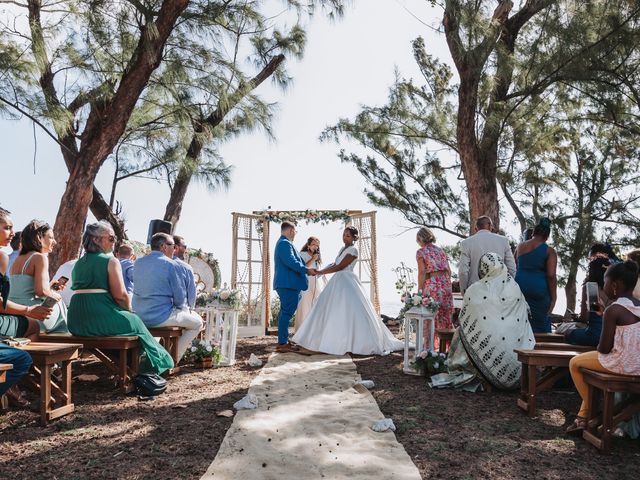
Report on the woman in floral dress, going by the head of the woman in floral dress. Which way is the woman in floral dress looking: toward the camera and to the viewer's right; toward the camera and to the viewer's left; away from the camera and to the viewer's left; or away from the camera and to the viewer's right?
away from the camera and to the viewer's left

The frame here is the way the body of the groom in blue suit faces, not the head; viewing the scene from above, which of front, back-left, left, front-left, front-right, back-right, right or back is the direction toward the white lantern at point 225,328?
back-right

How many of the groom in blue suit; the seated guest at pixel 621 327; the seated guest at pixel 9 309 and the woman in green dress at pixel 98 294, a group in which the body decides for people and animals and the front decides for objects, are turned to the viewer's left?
1

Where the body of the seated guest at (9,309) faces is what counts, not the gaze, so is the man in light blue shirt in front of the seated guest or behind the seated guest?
in front

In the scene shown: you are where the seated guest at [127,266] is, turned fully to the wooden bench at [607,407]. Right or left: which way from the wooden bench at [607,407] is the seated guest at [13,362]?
right

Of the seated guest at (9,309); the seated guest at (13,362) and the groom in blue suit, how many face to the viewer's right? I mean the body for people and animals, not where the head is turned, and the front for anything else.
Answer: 3

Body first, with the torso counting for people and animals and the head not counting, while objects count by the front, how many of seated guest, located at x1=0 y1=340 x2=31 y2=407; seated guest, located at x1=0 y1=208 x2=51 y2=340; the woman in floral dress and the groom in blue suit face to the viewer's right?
3

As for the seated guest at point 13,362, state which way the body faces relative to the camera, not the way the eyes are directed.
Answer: to the viewer's right

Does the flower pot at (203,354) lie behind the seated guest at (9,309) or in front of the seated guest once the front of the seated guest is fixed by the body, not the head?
in front

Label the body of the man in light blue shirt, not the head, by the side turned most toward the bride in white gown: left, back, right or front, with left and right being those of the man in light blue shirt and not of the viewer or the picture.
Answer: front

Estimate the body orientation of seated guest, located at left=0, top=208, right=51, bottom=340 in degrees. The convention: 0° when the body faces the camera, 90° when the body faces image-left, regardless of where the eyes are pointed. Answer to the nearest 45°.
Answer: approximately 270°

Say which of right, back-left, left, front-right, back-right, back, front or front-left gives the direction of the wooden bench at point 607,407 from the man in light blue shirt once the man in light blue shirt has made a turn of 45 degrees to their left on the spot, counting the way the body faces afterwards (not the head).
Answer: back-right

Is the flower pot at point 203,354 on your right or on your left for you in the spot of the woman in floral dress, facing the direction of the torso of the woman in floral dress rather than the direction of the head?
on your left

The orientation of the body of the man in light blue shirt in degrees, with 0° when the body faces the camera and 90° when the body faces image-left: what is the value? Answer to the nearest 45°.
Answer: approximately 225°

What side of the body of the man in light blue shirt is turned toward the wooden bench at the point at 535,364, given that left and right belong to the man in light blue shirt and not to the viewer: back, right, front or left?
right

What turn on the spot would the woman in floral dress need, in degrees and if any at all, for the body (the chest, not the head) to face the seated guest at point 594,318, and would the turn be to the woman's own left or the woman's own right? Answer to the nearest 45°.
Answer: approximately 180°
